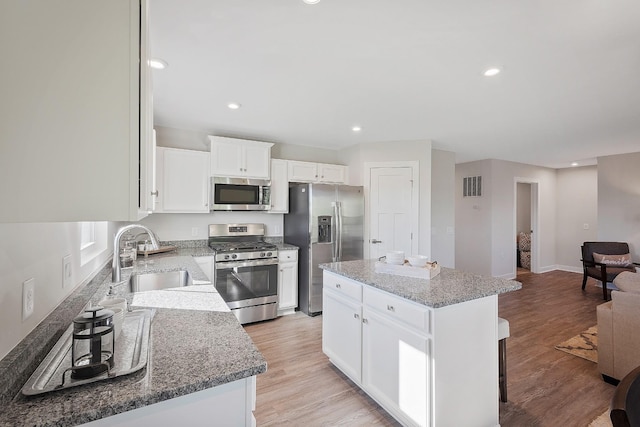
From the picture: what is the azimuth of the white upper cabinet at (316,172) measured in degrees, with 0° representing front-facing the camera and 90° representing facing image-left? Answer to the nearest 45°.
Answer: approximately 315°

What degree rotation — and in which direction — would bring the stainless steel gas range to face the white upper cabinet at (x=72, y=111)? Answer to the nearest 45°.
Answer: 0° — it already faces it

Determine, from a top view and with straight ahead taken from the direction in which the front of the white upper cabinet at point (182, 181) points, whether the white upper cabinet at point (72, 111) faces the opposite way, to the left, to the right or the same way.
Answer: to the left

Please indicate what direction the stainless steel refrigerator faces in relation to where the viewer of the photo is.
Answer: facing the viewer and to the right of the viewer

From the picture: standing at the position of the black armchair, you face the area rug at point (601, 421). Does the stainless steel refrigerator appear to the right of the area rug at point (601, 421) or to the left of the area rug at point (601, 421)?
right

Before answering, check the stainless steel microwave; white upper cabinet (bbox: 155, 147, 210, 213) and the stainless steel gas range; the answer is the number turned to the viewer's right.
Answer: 0

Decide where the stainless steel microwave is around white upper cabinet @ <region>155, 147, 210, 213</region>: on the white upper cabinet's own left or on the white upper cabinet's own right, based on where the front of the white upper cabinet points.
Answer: on the white upper cabinet's own left

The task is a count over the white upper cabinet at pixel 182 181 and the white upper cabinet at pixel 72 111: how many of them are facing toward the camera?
1

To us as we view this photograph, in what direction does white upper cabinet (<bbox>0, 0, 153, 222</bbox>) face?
facing to the right of the viewer

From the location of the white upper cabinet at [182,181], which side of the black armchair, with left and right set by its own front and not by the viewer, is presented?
right

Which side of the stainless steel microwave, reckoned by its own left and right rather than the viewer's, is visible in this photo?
front

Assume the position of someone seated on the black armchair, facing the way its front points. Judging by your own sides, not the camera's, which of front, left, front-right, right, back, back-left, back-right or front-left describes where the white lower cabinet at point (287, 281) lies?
right

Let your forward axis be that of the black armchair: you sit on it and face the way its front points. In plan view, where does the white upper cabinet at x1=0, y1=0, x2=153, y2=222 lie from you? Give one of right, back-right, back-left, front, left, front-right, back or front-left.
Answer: front-right

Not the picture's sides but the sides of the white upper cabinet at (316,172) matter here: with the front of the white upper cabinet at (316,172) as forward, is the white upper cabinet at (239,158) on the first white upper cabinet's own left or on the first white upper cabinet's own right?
on the first white upper cabinet's own right
